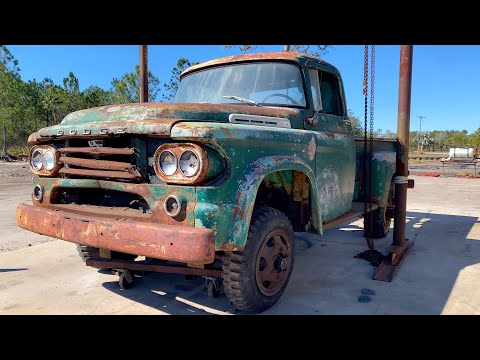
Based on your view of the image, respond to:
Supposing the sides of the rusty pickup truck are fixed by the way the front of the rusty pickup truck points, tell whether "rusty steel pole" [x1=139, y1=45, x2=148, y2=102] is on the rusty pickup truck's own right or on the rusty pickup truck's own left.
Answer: on the rusty pickup truck's own right

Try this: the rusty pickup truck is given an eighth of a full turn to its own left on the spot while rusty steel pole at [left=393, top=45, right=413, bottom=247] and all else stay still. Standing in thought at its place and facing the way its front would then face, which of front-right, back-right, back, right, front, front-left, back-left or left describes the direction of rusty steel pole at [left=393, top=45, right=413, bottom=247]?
back-left

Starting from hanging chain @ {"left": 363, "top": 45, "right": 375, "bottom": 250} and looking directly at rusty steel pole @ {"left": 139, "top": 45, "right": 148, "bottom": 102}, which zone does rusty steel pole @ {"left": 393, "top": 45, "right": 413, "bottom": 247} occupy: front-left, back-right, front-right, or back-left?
back-right

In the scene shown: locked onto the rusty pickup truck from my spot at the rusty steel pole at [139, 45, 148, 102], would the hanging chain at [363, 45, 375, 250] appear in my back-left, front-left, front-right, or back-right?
front-left

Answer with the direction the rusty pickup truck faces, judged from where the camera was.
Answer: facing the viewer and to the left of the viewer

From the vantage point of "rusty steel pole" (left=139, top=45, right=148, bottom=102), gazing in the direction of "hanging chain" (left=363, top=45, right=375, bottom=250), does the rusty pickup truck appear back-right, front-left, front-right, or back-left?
front-right
